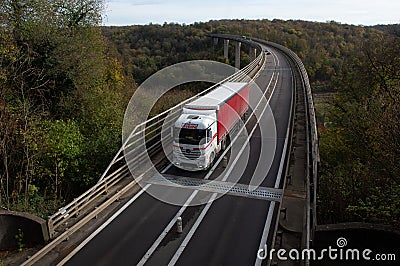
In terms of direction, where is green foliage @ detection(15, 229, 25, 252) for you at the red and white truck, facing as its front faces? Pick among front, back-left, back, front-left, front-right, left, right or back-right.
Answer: front
